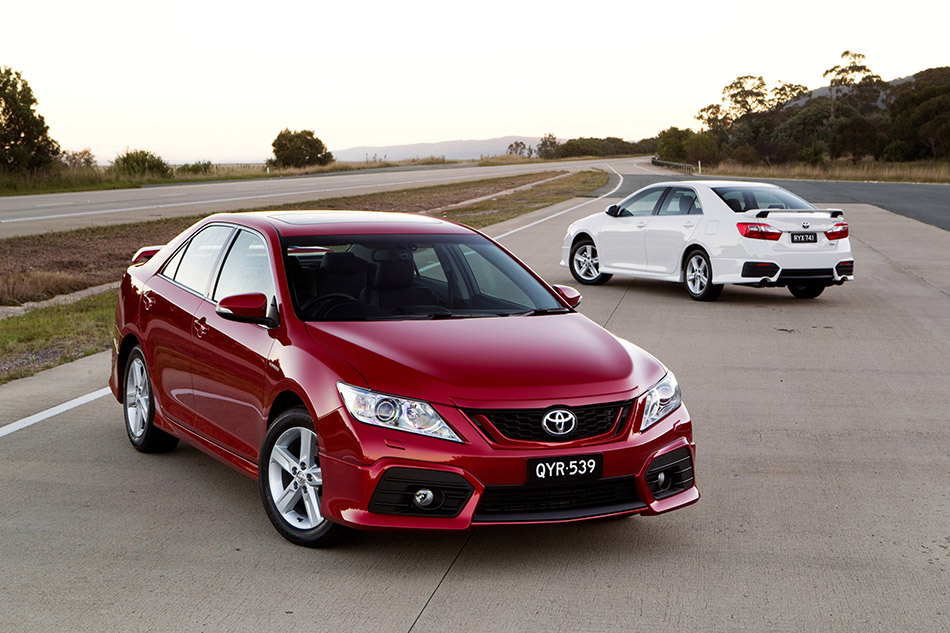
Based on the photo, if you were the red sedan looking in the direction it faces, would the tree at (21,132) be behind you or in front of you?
behind

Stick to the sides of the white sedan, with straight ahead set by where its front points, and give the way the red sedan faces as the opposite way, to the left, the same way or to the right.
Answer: the opposite way

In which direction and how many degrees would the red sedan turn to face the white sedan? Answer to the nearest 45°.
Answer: approximately 90° to its left

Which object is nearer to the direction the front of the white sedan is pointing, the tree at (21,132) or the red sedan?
the tree

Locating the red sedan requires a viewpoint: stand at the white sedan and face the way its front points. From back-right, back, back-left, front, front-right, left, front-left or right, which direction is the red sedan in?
back-left

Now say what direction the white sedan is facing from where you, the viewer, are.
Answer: facing away from the viewer and to the left of the viewer

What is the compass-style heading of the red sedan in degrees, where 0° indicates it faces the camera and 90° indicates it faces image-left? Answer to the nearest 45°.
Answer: approximately 315°

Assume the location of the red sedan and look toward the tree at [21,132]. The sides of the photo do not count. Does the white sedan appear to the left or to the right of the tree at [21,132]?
right

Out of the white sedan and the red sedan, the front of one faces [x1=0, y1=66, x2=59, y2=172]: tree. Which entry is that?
the white sedan

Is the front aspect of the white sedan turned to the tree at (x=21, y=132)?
yes
